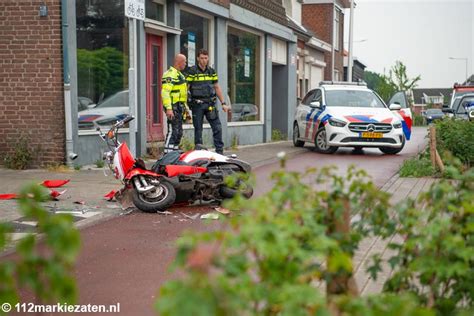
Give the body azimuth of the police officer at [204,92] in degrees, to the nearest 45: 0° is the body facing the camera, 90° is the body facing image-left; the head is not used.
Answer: approximately 0°

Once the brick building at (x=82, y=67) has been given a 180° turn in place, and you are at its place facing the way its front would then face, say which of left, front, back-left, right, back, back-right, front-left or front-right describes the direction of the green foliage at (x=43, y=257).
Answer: back-left

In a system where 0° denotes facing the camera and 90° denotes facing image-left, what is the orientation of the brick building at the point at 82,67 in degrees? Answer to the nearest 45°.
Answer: approximately 315°

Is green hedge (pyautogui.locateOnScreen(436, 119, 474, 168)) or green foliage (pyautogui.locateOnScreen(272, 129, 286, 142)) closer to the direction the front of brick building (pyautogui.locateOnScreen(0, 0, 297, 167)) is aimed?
the green hedge

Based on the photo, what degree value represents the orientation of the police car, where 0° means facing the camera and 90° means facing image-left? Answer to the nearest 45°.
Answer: approximately 315°

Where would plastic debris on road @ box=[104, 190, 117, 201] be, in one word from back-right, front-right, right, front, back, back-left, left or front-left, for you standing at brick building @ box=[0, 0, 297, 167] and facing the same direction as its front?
front-right

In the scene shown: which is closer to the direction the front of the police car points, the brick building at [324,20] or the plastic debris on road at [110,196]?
the plastic debris on road

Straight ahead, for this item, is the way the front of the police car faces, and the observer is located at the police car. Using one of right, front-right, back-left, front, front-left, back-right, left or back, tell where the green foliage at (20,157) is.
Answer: right

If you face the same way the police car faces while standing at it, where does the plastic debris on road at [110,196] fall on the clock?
The plastic debris on road is roughly at 2 o'clock from the police car.

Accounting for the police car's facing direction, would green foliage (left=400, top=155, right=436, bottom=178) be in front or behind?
in front

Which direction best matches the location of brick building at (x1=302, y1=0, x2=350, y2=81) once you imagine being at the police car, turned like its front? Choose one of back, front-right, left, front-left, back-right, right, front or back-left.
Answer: back-left
